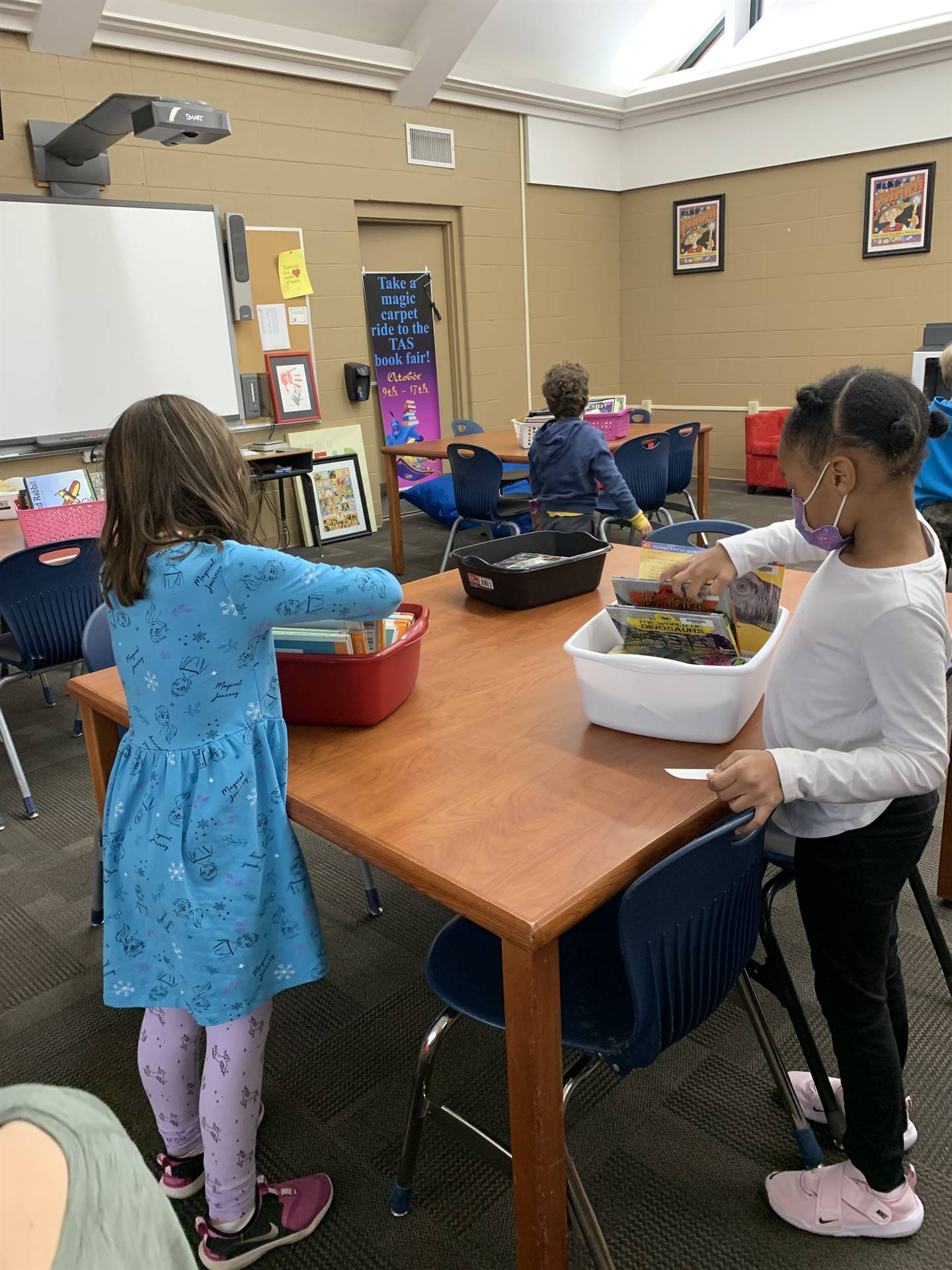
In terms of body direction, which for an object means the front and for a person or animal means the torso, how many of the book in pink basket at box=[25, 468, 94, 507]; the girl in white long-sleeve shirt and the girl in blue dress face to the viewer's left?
1

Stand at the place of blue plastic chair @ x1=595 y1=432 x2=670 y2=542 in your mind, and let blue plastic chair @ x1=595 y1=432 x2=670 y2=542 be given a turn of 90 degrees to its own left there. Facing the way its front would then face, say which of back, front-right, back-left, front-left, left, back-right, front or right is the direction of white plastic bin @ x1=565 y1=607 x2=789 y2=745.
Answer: front-left

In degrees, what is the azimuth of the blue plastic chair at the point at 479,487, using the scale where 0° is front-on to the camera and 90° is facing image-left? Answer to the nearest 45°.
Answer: approximately 225°

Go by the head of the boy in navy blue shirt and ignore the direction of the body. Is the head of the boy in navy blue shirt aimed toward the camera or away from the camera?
away from the camera

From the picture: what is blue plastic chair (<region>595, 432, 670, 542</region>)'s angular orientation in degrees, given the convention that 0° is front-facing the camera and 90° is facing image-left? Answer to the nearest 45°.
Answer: approximately 135°

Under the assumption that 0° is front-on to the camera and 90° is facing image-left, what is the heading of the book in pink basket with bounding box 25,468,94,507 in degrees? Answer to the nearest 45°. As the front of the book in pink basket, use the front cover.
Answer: approximately 0°

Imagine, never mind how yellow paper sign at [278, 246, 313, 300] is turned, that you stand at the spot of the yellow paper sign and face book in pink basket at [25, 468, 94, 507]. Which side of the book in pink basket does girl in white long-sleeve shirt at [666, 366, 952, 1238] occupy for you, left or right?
left

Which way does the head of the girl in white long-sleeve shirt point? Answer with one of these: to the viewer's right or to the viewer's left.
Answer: to the viewer's left

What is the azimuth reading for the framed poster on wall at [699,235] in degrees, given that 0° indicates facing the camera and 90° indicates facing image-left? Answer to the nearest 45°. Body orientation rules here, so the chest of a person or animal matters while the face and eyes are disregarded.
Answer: approximately 45°
